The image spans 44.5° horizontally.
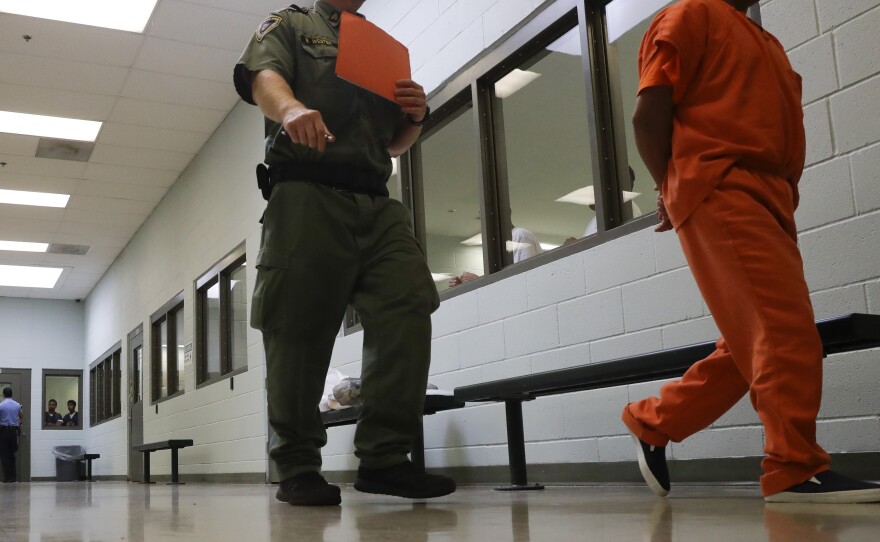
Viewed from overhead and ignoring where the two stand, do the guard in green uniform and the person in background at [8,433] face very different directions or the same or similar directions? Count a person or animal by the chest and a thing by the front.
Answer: very different directions

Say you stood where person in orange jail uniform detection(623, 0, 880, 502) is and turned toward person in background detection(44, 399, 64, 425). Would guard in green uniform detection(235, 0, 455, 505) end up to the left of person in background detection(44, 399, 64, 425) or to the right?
left

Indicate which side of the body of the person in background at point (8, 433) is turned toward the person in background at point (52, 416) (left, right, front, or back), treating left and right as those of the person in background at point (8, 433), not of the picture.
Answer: right

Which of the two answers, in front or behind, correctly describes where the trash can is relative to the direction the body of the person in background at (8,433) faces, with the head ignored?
in front

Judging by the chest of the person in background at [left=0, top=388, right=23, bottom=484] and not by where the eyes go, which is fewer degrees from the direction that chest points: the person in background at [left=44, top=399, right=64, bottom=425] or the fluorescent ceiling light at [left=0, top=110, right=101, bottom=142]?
the person in background

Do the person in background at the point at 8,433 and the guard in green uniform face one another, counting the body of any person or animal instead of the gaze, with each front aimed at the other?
no

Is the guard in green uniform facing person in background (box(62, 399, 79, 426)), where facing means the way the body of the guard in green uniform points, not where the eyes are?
no

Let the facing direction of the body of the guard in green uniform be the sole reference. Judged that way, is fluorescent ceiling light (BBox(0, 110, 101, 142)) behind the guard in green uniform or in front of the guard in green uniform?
behind

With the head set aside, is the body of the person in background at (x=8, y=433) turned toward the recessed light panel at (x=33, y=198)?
no
